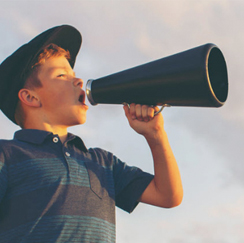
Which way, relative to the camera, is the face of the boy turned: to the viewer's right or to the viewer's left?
to the viewer's right

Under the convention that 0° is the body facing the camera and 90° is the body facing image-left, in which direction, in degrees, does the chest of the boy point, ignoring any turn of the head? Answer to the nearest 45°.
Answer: approximately 315°
